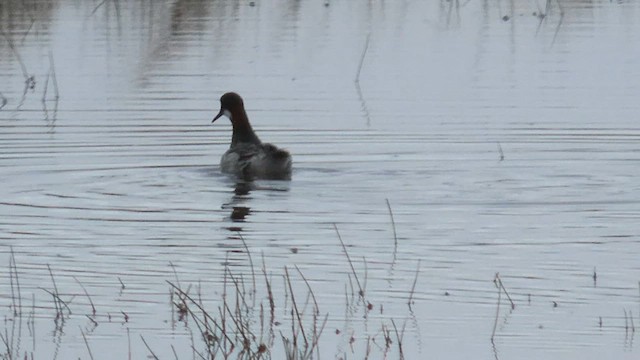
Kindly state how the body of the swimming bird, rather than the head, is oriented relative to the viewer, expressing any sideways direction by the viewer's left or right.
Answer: facing to the left of the viewer
